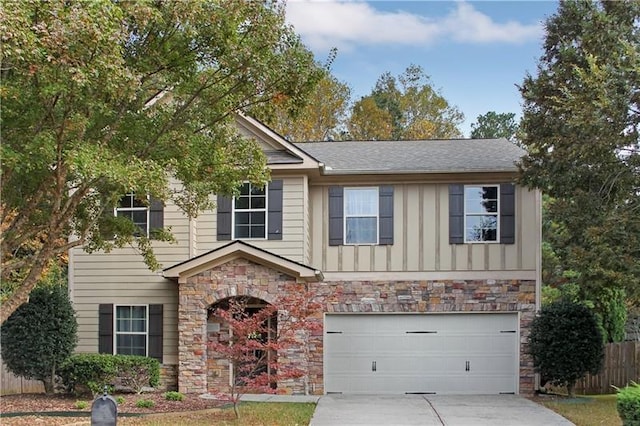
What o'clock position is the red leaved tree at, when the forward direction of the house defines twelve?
The red leaved tree is roughly at 1 o'clock from the house.

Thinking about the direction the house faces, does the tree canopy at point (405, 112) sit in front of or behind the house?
behind

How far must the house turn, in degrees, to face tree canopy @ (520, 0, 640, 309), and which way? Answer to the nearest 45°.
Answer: approximately 45° to its left

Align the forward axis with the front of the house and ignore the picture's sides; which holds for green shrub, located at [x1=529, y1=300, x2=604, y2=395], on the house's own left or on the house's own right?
on the house's own left

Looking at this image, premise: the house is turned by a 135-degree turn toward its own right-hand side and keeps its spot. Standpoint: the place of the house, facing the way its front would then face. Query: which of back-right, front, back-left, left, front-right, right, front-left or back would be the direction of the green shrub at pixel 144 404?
left

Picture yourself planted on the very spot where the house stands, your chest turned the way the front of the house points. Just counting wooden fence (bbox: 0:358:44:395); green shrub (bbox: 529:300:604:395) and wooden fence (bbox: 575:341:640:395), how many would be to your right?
1

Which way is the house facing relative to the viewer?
toward the camera

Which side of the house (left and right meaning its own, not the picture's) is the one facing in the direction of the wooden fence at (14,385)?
right

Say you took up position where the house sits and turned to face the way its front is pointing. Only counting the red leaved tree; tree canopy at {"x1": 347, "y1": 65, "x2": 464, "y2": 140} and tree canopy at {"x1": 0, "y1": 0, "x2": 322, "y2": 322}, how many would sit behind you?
1

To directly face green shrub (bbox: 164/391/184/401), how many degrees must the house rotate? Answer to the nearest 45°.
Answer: approximately 45° to its right

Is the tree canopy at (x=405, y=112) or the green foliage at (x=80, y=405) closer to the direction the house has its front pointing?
the green foliage

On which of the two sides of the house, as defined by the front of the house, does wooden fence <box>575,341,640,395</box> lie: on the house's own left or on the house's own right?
on the house's own left
